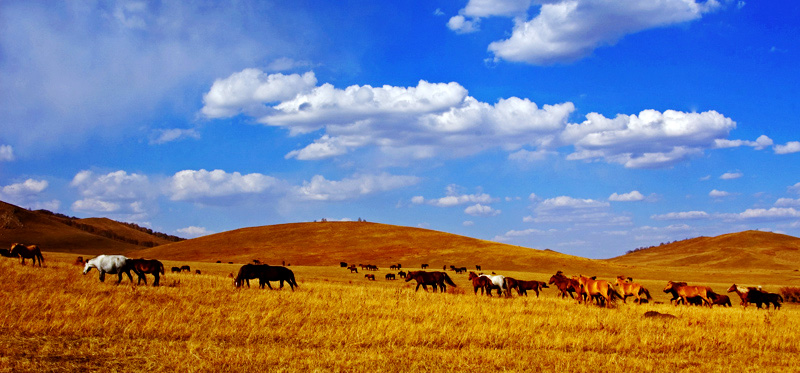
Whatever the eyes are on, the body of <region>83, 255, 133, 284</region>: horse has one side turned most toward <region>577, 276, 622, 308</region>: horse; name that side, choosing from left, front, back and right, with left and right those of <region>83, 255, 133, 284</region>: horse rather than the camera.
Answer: back

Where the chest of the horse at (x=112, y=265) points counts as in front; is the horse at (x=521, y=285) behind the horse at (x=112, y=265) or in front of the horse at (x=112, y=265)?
behind

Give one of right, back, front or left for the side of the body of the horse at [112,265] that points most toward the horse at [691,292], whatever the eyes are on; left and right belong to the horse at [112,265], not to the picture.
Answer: back

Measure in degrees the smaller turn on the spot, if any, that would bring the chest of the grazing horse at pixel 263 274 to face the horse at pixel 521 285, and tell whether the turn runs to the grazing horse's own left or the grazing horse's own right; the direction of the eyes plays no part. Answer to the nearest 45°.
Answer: approximately 180°

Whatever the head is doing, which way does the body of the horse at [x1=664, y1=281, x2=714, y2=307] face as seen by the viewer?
to the viewer's left

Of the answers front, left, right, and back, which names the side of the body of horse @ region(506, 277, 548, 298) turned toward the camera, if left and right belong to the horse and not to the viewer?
left

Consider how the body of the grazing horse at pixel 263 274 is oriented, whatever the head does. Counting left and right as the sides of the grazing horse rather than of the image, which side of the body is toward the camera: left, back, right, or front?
left

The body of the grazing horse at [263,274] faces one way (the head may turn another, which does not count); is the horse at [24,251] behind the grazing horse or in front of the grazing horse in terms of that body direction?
in front

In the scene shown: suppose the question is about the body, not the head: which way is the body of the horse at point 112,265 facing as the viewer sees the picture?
to the viewer's left

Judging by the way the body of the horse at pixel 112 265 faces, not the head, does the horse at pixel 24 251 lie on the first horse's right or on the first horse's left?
on the first horse's right

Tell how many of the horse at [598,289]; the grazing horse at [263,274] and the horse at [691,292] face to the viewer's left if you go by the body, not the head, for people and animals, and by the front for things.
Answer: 3

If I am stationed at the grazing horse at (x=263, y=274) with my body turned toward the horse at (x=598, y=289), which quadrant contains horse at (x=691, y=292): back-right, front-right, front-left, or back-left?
front-left

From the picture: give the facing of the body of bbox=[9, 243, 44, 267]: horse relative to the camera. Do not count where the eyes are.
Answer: to the viewer's left

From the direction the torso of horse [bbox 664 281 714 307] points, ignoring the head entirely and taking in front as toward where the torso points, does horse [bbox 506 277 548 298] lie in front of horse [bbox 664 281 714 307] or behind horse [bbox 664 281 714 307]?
in front

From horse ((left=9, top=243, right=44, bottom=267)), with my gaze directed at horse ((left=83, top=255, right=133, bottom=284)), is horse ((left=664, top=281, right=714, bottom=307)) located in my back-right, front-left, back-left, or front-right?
front-left
